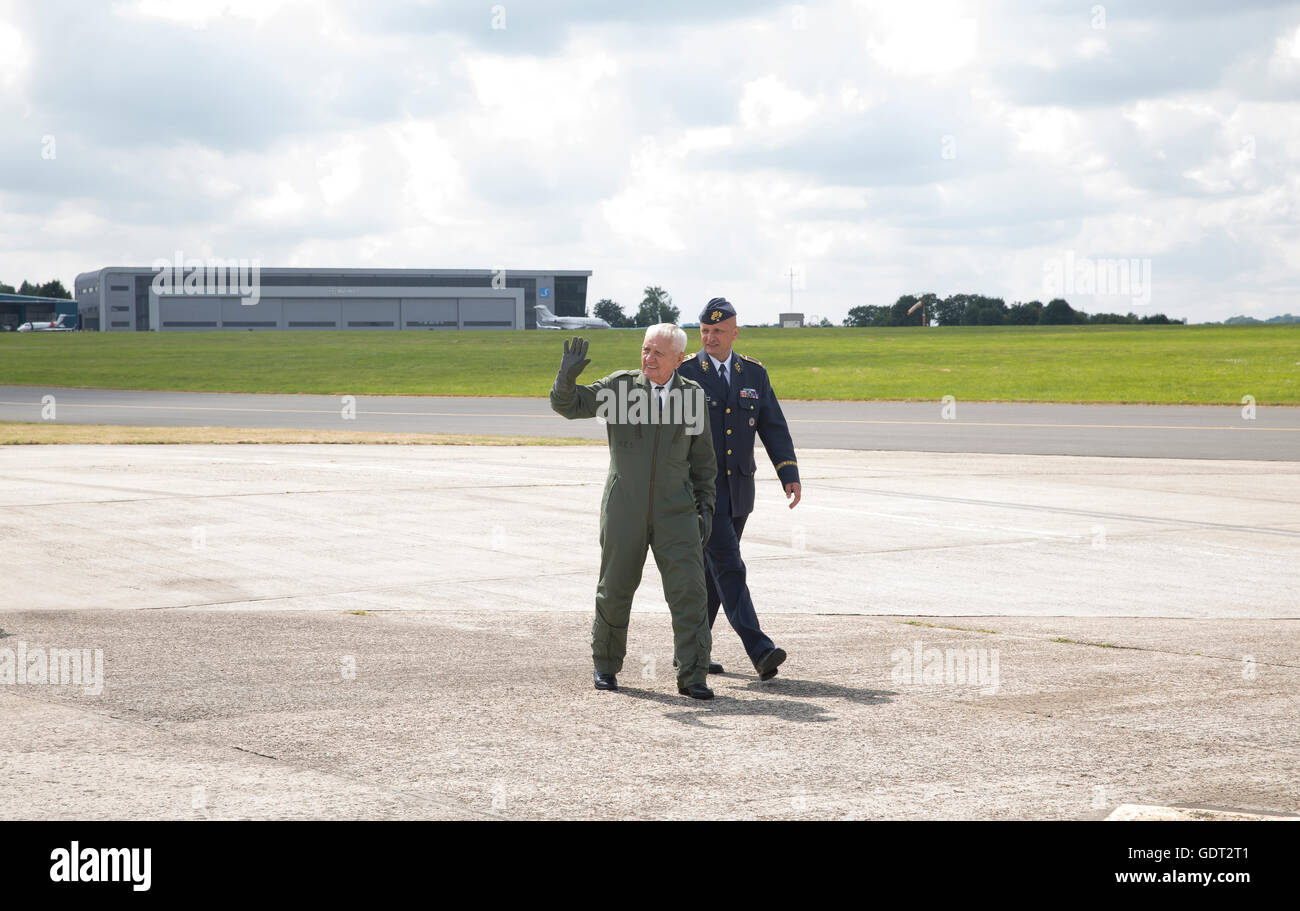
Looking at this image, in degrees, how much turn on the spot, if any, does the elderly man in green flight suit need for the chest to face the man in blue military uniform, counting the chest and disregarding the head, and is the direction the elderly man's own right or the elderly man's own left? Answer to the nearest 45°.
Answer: approximately 135° to the elderly man's own left

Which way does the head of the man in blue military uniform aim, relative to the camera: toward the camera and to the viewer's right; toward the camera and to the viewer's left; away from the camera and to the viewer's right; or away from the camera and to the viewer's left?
toward the camera and to the viewer's left

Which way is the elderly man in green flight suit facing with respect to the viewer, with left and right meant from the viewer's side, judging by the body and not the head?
facing the viewer
